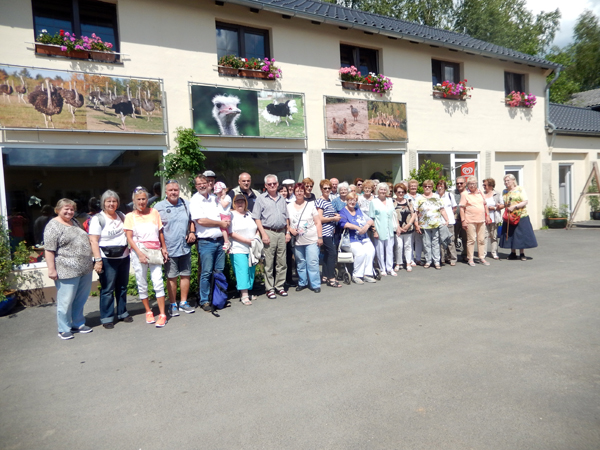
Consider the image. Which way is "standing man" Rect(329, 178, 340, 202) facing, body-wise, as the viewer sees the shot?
toward the camera

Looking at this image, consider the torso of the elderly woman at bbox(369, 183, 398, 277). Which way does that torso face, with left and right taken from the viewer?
facing the viewer

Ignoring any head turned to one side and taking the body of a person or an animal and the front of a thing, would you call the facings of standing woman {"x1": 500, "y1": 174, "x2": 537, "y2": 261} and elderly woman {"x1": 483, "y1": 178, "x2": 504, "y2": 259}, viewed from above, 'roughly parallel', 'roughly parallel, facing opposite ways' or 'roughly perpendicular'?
roughly parallel

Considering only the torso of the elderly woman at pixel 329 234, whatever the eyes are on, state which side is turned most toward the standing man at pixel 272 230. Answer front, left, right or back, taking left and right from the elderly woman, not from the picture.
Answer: right

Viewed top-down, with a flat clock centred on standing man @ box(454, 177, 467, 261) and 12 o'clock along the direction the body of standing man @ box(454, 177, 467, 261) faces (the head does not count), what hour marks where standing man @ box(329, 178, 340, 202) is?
standing man @ box(329, 178, 340, 202) is roughly at 2 o'clock from standing man @ box(454, 177, 467, 261).

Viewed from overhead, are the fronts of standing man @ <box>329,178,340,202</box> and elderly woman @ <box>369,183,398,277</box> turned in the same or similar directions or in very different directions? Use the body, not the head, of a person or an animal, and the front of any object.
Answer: same or similar directions

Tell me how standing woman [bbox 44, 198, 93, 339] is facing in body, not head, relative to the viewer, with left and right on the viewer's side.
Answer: facing the viewer and to the right of the viewer

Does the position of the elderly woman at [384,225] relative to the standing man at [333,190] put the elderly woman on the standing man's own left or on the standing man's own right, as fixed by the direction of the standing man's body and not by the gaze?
on the standing man's own left

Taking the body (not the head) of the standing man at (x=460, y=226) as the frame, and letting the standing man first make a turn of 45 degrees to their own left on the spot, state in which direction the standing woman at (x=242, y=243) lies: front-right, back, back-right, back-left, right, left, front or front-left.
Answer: right

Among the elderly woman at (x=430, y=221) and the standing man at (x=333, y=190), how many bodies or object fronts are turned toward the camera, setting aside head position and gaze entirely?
2
